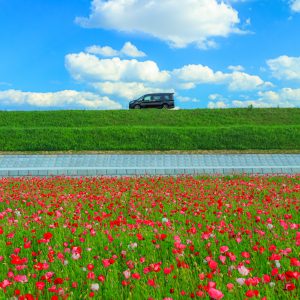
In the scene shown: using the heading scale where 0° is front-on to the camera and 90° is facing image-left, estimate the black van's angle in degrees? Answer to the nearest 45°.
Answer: approximately 90°
